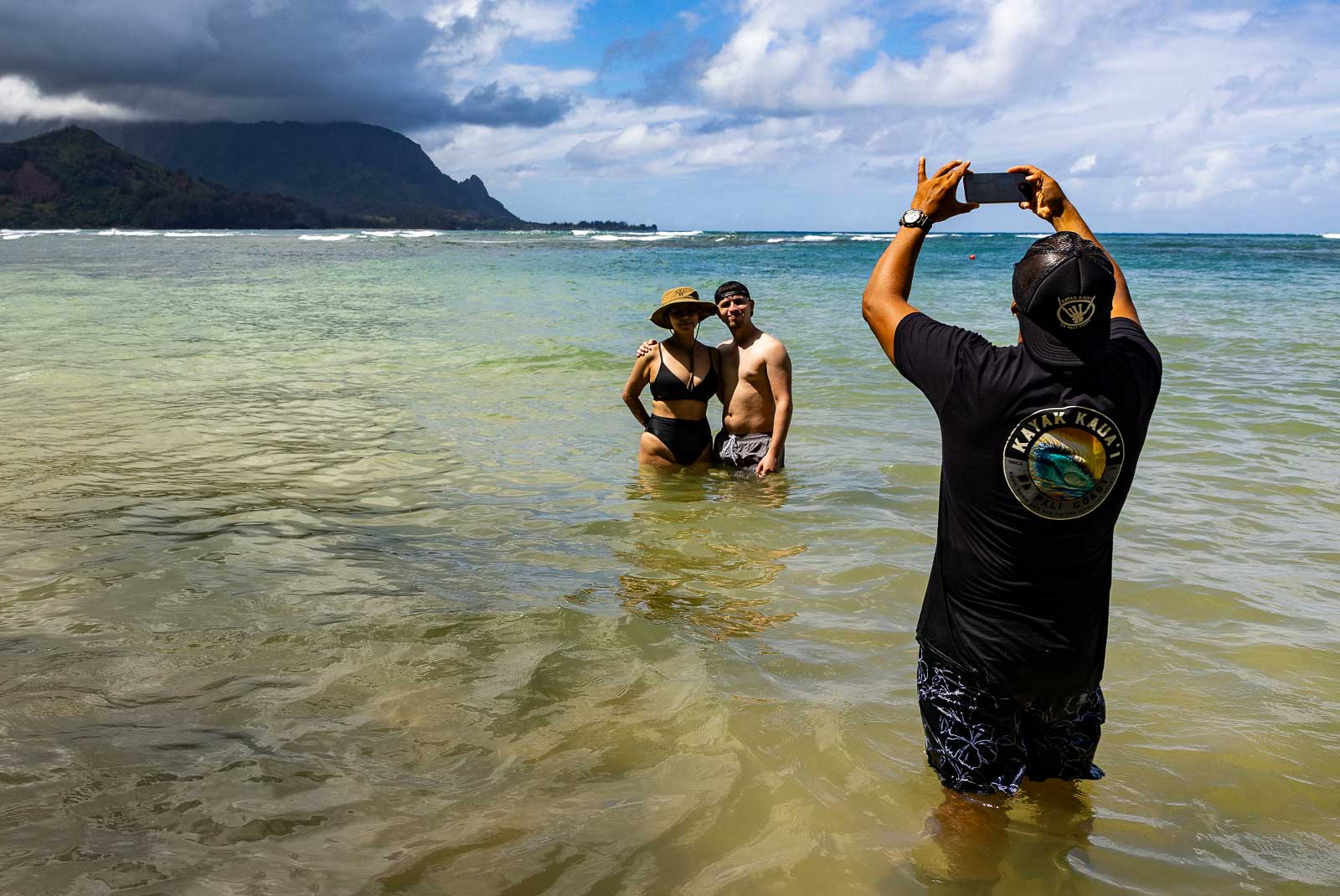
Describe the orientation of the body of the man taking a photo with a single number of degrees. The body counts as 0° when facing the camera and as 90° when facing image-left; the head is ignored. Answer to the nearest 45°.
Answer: approximately 135°

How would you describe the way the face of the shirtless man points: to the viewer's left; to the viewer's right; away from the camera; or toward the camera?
toward the camera

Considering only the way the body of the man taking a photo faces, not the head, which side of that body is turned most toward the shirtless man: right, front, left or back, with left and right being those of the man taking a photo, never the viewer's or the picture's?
front

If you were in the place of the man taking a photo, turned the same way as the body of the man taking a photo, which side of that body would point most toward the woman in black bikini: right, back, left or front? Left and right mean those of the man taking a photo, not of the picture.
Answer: front

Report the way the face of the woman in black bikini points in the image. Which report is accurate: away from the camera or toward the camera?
toward the camera
